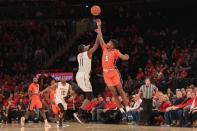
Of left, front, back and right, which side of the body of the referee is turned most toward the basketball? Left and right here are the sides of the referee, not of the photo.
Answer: front

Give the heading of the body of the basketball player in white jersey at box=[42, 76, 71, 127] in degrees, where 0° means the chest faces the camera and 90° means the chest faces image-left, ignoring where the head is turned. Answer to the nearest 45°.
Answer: approximately 0°

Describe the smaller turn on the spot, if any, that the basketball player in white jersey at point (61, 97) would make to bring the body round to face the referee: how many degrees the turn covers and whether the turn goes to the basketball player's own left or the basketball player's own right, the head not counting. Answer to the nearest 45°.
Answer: approximately 90° to the basketball player's own left

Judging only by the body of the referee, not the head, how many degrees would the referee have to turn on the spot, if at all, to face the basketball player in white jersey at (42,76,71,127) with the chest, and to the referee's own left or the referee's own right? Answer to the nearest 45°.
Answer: approximately 45° to the referee's own right
